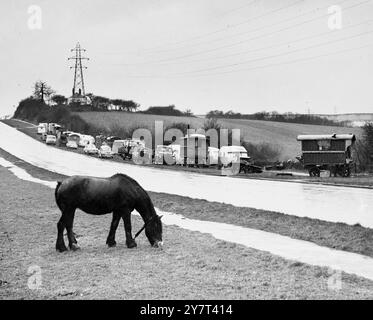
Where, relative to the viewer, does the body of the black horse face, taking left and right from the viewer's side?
facing to the right of the viewer

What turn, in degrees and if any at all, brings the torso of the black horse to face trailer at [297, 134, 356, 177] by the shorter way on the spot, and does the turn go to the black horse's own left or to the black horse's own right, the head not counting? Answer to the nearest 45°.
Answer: approximately 45° to the black horse's own left

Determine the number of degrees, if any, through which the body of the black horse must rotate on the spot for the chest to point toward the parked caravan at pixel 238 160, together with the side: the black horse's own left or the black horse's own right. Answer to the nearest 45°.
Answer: approximately 90° to the black horse's own left
